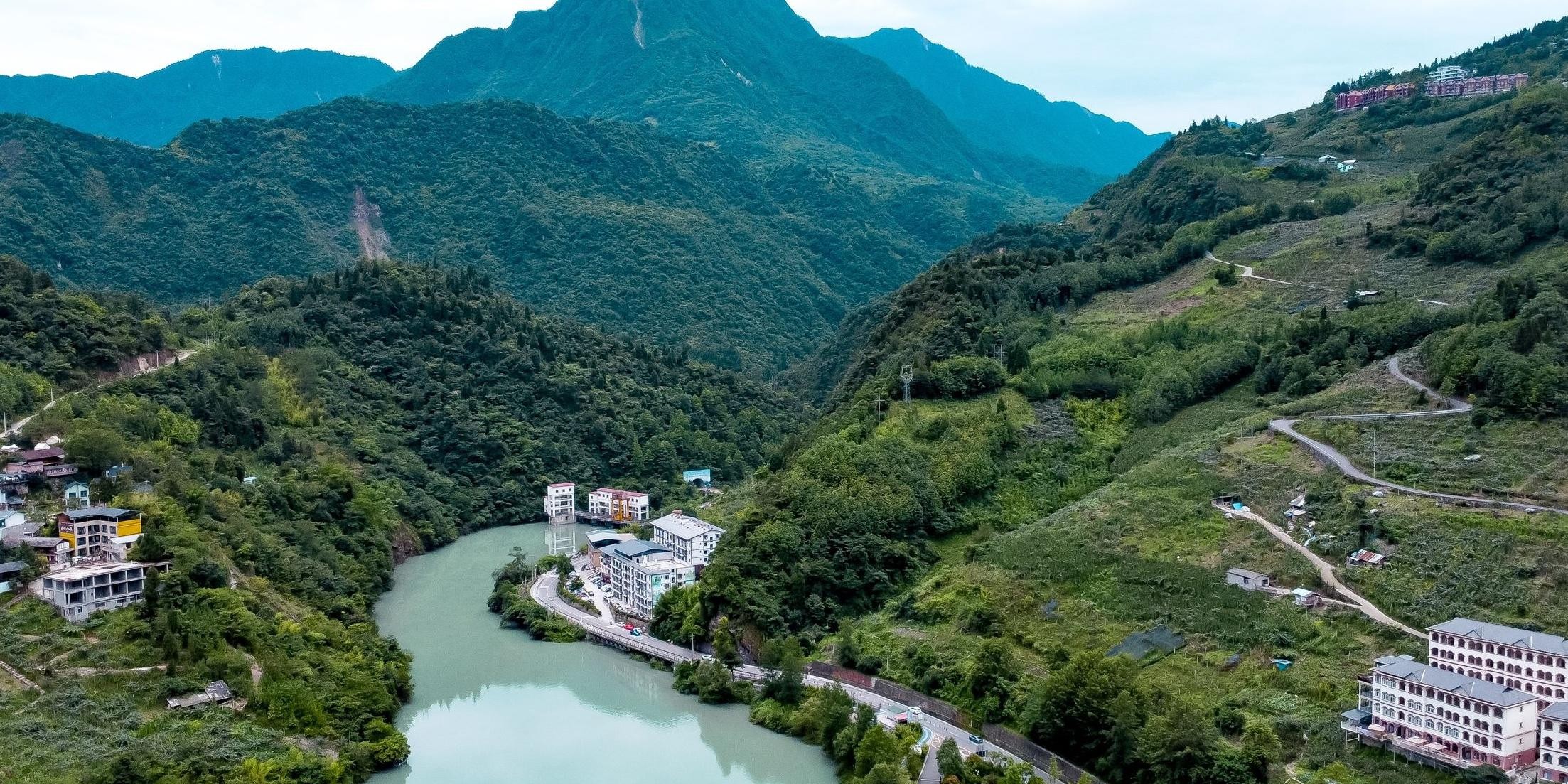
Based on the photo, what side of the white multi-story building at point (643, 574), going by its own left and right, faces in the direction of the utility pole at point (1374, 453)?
left

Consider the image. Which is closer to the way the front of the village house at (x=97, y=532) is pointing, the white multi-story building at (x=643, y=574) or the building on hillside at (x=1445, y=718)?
the building on hillside

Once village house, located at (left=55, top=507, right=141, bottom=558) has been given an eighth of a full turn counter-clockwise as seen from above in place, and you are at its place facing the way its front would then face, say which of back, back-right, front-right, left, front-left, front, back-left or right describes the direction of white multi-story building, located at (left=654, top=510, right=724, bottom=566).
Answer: front-left

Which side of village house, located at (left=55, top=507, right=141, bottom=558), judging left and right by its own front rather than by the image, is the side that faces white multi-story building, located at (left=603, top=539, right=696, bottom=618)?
left

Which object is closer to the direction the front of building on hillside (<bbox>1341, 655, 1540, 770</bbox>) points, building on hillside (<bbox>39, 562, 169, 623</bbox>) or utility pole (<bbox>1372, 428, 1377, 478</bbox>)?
the building on hillside
